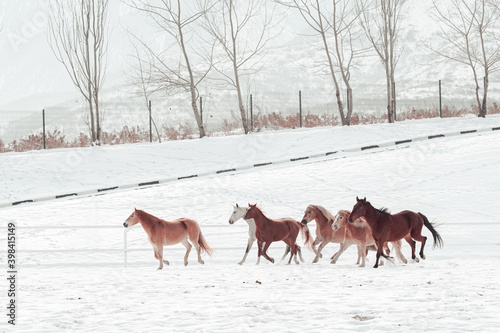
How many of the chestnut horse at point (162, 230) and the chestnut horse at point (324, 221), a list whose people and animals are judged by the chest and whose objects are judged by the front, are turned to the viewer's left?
2

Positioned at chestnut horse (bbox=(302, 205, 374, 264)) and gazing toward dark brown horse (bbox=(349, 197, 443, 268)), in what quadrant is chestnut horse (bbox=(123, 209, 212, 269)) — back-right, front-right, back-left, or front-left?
back-right

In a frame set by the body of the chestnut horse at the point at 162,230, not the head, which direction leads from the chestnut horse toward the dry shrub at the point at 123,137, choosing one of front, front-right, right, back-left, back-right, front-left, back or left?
right

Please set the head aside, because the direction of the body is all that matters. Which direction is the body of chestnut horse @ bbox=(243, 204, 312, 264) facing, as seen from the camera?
to the viewer's left

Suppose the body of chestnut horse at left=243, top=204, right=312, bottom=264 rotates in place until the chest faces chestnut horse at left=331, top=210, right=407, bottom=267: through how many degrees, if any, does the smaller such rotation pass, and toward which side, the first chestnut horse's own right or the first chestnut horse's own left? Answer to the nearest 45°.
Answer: approximately 180°

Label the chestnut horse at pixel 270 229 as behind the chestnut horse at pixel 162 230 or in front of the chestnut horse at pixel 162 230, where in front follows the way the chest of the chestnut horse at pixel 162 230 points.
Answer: behind

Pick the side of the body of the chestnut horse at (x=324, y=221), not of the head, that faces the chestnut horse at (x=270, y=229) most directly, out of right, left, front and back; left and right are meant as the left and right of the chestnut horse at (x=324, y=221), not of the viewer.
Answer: front

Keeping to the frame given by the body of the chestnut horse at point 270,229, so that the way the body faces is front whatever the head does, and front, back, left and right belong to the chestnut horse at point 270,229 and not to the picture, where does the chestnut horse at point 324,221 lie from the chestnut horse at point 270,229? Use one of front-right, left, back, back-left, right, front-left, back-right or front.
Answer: back

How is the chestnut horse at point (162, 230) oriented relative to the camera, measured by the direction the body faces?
to the viewer's left

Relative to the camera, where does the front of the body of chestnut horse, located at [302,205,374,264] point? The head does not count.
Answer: to the viewer's left

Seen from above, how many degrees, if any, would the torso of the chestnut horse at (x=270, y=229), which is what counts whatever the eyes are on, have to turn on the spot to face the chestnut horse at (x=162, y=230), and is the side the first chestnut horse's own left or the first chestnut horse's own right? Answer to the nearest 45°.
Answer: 0° — it already faces it
